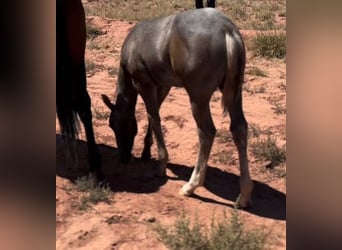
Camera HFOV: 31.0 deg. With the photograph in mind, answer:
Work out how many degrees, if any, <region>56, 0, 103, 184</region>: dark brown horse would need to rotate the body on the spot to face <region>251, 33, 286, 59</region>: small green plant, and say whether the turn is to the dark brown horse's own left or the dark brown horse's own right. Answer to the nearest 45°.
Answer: approximately 45° to the dark brown horse's own right

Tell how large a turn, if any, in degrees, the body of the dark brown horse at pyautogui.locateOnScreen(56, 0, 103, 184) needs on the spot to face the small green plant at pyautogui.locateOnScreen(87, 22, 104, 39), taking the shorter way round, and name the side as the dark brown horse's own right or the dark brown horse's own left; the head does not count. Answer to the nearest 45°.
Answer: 0° — it already faces it

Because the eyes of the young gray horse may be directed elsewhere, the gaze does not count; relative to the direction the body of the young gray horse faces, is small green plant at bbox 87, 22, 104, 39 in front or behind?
in front

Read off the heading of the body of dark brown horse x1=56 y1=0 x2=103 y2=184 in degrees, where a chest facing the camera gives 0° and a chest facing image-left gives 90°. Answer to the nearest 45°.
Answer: approximately 180°

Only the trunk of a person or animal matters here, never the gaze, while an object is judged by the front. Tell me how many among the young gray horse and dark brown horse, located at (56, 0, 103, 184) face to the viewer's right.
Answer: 0

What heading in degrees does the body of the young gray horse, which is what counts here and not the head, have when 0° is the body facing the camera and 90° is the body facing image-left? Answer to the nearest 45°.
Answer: approximately 135°

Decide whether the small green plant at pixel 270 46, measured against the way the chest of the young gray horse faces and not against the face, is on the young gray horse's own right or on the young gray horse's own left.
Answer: on the young gray horse's own right
